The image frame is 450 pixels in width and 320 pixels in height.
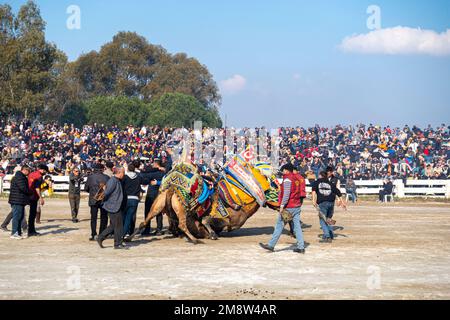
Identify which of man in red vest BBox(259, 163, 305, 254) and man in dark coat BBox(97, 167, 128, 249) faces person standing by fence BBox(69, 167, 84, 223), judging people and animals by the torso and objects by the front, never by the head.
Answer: the man in red vest

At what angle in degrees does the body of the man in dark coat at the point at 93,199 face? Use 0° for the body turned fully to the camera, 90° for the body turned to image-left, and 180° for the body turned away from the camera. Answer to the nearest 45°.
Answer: approximately 225°

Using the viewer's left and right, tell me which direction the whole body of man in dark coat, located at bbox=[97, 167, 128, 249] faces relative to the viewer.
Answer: facing to the right of the viewer

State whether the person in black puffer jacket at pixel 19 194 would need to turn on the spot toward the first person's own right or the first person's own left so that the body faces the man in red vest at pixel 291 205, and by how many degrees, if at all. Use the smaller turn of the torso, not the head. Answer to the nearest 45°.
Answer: approximately 45° to the first person's own right

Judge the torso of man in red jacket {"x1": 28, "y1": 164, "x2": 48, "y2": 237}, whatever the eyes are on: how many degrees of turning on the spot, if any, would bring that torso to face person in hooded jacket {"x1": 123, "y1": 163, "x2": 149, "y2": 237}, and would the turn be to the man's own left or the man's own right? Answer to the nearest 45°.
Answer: approximately 45° to the man's own right

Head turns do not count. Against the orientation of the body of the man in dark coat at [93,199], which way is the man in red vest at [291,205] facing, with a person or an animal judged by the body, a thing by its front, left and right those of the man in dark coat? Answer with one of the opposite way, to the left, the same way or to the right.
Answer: to the left

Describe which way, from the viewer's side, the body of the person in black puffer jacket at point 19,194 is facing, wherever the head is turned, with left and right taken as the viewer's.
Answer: facing to the right of the viewer

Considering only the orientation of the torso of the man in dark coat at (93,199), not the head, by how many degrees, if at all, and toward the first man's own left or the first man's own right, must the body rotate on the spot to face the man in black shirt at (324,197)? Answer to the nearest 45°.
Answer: approximately 45° to the first man's own right

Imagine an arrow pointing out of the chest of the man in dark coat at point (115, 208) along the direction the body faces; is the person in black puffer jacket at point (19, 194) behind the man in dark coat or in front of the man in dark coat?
behind

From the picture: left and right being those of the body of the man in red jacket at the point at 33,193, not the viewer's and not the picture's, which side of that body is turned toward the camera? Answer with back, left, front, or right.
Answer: right

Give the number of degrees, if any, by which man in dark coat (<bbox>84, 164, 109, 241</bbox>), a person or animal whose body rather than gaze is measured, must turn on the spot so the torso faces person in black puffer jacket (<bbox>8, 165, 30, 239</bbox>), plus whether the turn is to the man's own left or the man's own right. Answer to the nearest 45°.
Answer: approximately 135° to the man's own left
